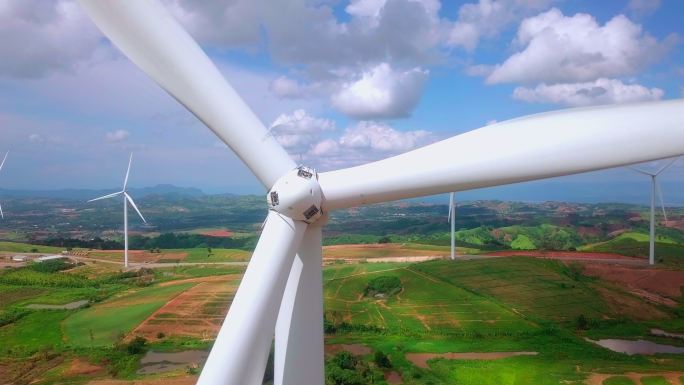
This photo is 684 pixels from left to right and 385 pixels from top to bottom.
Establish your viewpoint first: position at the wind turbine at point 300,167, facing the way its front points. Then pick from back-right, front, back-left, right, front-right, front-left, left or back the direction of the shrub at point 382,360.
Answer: back

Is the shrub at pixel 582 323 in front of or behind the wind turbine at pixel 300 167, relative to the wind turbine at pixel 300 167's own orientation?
behind

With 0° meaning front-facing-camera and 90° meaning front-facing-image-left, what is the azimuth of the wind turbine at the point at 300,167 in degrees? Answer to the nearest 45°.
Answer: approximately 0°

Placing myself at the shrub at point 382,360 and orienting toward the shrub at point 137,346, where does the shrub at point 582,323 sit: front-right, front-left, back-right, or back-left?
back-right

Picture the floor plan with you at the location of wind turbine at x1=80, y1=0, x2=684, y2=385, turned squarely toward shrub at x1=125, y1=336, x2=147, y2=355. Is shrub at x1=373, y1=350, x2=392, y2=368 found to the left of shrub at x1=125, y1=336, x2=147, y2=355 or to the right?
right

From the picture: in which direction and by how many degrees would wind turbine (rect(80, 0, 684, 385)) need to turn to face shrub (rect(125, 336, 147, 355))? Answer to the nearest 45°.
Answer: approximately 135° to its right

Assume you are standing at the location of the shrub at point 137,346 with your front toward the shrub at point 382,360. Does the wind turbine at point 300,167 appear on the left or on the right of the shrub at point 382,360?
right
